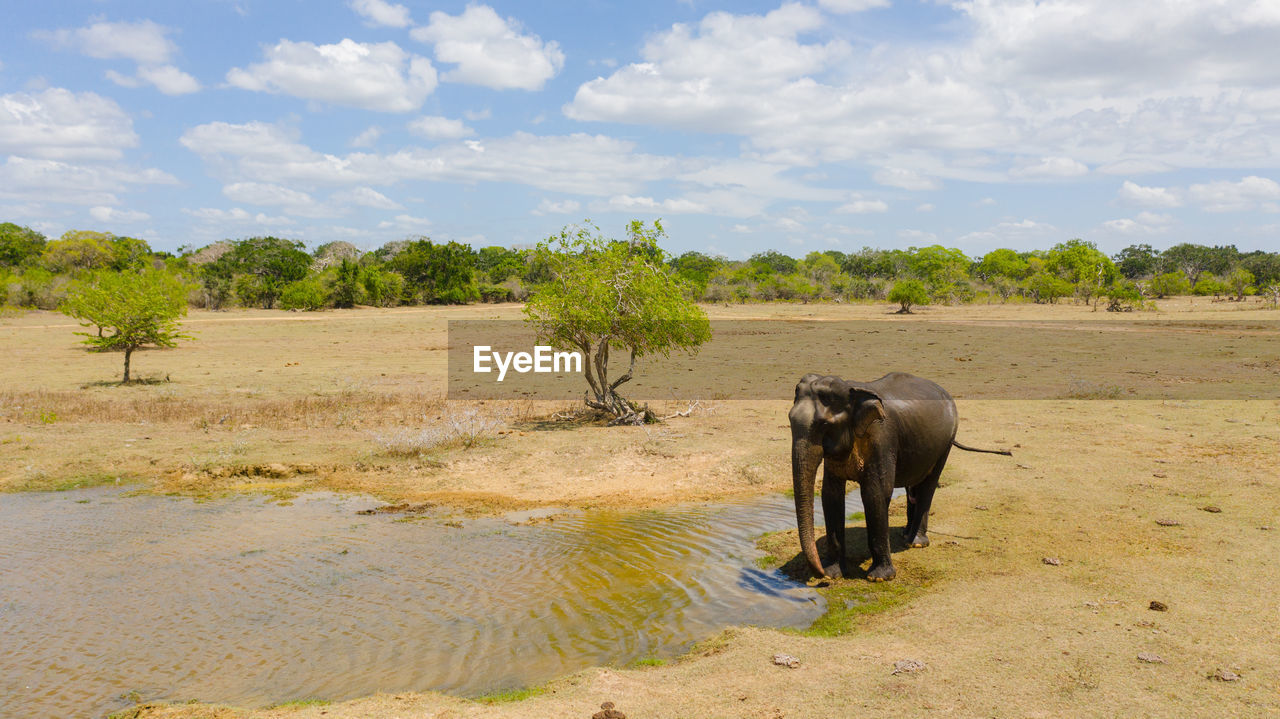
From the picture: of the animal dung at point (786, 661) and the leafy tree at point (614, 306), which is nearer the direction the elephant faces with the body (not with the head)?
the animal dung

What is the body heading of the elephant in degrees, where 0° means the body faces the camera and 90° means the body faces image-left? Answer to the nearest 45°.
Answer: approximately 45°

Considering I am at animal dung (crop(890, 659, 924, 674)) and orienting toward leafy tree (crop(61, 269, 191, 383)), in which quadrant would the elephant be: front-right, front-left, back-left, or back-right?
front-right

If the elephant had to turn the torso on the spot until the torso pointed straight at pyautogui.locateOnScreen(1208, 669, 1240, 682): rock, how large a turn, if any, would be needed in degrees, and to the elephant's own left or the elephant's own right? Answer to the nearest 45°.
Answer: approximately 90° to the elephant's own left

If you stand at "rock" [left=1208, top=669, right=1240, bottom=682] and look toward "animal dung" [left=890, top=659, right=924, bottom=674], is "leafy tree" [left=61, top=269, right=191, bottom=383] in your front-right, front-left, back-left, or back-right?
front-right

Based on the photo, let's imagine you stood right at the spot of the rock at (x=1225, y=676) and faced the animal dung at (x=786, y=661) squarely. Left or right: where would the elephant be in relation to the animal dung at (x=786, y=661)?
right

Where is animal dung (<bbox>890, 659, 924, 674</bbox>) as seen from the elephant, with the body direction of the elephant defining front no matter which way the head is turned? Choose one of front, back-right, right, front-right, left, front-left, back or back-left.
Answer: front-left

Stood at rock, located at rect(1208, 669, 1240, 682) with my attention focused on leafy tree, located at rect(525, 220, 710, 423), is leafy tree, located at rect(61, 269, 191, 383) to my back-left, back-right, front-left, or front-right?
front-left

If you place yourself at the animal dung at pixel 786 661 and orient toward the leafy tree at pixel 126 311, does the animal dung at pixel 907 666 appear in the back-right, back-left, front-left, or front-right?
back-right

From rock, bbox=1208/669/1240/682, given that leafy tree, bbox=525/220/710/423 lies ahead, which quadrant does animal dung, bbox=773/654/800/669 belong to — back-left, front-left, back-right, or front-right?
front-left

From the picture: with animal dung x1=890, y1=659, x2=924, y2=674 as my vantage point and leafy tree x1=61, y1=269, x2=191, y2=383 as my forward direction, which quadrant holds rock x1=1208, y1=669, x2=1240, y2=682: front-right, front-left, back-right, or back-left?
back-right

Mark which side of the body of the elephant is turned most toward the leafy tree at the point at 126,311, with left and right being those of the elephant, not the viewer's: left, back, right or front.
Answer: right

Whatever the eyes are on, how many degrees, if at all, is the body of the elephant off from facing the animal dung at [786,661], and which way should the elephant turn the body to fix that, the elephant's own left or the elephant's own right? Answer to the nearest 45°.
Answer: approximately 45° to the elephant's own left

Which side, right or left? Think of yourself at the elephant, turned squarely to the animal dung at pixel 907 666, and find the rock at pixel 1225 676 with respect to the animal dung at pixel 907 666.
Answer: left
